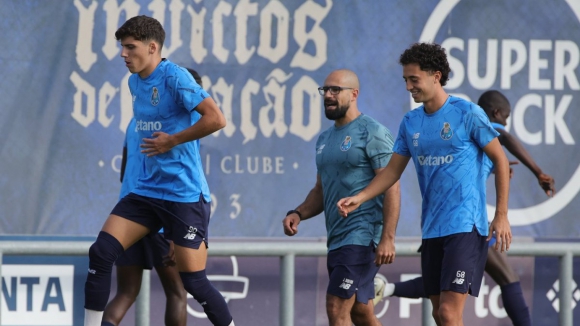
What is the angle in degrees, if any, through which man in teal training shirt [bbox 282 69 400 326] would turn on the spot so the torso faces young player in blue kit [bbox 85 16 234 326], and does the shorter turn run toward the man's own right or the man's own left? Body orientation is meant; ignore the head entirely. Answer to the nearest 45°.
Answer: approximately 45° to the man's own right

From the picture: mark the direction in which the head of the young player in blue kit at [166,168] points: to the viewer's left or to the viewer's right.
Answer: to the viewer's left

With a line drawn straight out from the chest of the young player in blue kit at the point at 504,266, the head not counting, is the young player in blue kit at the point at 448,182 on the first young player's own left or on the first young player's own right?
on the first young player's own right

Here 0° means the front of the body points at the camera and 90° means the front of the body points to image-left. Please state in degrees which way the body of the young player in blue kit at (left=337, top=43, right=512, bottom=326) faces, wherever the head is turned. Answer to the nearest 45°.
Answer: approximately 45°

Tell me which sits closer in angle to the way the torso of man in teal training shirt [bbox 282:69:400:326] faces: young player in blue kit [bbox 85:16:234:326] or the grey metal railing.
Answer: the young player in blue kit

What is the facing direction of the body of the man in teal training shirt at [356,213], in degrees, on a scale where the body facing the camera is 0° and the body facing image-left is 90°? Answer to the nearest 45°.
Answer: approximately 45°

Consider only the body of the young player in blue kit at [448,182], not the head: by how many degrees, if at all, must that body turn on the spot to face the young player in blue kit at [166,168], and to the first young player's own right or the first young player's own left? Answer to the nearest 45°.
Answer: approximately 45° to the first young player's own right
